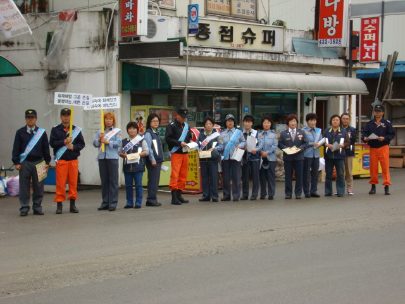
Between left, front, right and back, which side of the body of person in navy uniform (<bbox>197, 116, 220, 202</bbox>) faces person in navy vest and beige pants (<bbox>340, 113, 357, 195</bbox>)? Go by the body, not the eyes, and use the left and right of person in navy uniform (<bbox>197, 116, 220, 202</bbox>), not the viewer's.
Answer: left

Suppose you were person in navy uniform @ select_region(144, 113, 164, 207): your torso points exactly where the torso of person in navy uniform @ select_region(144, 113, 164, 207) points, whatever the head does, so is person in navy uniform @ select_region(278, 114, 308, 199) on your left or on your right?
on your left

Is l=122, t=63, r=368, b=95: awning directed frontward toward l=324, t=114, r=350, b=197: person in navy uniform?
yes

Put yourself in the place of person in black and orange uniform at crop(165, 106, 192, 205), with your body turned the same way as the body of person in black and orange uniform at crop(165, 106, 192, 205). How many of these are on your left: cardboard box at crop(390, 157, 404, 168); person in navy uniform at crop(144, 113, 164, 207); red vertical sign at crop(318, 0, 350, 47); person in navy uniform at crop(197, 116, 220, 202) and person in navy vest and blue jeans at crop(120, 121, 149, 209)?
3

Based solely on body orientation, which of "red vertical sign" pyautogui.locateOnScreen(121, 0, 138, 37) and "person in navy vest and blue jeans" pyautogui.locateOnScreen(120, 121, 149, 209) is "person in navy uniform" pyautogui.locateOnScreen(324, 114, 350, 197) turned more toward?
the person in navy vest and blue jeans

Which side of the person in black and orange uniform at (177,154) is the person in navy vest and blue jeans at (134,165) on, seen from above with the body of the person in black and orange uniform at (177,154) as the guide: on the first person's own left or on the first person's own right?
on the first person's own right

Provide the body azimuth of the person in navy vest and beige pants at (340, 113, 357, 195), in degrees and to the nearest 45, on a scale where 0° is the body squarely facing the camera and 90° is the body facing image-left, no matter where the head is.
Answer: approximately 45°

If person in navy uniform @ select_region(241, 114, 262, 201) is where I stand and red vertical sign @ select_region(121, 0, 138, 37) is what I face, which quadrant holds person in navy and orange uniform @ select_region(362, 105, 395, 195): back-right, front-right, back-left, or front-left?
back-right
